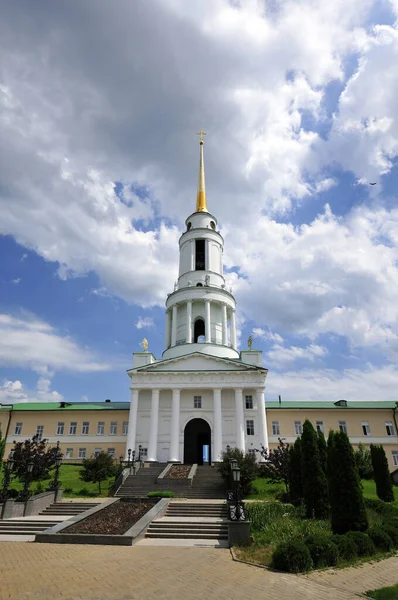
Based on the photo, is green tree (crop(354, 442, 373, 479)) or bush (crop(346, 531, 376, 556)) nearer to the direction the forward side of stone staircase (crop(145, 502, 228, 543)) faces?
the bush

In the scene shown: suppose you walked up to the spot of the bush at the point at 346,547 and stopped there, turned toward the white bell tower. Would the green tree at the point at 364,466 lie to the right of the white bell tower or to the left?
right

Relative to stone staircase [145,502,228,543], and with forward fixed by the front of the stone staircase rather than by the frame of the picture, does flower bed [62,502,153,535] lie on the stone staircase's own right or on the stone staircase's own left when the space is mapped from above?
on the stone staircase's own right

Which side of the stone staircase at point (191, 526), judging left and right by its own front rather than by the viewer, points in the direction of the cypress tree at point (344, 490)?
left

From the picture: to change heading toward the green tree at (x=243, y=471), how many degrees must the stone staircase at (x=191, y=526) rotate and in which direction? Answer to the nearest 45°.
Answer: approximately 180°

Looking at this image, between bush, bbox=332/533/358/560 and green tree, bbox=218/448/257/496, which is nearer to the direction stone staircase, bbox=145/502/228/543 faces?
the bush

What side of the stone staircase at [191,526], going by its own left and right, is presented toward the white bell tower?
back

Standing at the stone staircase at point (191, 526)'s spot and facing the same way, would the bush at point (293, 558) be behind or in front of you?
in front

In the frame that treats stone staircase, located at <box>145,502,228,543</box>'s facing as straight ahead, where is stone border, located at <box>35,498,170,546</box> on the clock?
The stone border is roughly at 2 o'clock from the stone staircase.

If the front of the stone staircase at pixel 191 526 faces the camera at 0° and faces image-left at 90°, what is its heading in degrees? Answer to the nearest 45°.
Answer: approximately 0°

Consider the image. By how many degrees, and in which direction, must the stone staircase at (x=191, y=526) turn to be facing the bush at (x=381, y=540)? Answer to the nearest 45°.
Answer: approximately 45° to its left

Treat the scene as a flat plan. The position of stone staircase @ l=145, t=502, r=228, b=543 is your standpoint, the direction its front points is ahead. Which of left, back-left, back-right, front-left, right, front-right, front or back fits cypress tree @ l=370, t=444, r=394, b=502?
back-left

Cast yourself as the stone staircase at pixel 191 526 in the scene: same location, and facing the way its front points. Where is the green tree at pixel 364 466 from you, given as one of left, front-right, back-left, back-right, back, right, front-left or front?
back-left
